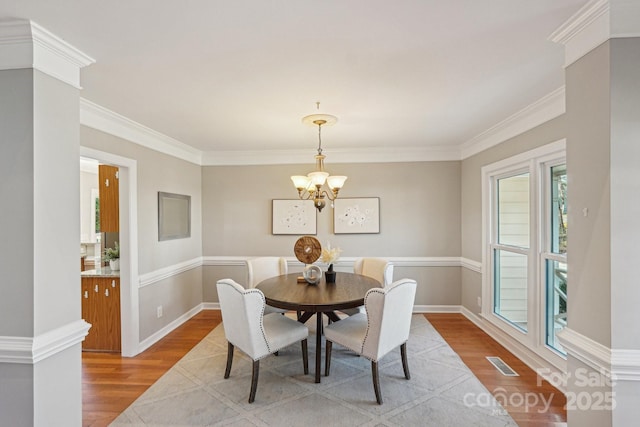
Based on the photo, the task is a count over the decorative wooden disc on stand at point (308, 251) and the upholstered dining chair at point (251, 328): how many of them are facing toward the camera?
1

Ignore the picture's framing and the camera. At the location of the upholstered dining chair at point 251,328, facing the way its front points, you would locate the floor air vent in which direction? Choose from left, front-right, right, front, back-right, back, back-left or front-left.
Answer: front-right

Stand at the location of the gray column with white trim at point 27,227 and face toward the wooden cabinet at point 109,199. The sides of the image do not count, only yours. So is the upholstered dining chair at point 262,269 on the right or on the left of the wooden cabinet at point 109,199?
right

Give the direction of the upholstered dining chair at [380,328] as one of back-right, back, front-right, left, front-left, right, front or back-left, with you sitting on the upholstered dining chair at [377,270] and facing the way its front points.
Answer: front-left

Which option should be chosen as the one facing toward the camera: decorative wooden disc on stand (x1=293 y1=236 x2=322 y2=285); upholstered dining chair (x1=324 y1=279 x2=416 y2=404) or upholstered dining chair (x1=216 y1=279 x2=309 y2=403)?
the decorative wooden disc on stand

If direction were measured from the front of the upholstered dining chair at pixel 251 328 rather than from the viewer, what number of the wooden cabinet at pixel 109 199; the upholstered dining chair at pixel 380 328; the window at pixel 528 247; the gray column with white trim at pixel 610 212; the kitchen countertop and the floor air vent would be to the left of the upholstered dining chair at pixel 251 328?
2

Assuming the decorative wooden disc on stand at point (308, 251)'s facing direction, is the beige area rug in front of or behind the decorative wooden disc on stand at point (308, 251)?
in front

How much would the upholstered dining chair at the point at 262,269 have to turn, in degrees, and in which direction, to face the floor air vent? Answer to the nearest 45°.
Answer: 0° — it already faces it

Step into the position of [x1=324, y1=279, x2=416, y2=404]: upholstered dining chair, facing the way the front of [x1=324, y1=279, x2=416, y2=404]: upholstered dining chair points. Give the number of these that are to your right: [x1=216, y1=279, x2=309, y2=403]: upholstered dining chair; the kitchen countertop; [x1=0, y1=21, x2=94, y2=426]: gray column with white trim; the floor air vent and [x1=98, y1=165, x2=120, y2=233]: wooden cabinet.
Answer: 1

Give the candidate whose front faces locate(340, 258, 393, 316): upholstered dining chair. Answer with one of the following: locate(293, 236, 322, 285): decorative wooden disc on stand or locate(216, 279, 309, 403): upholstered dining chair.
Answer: locate(216, 279, 309, 403): upholstered dining chair

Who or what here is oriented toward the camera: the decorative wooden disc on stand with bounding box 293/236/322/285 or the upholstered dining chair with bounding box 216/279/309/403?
the decorative wooden disc on stand

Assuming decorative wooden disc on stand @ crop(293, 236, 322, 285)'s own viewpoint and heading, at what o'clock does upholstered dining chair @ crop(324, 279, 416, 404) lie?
The upholstered dining chair is roughly at 11 o'clock from the decorative wooden disc on stand.

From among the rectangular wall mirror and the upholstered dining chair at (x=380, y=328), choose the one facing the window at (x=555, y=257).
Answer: the rectangular wall mirror

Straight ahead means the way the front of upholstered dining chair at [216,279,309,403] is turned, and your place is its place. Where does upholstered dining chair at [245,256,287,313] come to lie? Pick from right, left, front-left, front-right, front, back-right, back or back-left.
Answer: front-left

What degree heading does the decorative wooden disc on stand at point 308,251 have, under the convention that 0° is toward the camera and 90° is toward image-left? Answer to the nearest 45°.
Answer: approximately 0°

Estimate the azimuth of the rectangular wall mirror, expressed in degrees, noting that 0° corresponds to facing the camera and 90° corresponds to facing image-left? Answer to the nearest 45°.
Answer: approximately 315°

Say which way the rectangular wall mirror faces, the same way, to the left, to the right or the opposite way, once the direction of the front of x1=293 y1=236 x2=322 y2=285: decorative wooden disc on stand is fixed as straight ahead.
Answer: to the left

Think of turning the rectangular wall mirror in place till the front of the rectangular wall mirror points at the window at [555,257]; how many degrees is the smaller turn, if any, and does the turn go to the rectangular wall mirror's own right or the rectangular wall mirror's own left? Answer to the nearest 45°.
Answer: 0° — it already faces it

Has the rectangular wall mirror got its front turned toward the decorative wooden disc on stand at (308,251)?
yes

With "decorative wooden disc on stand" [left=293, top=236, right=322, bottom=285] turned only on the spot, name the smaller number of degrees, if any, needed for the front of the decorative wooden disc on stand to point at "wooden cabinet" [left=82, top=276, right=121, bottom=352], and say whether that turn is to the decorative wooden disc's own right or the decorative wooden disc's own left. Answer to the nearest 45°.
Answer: approximately 90° to the decorative wooden disc's own right

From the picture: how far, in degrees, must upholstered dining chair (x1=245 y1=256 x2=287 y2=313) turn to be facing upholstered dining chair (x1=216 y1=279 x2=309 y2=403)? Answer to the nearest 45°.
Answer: approximately 45° to its right
